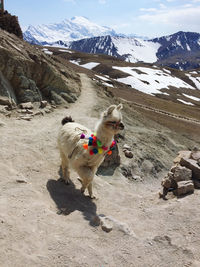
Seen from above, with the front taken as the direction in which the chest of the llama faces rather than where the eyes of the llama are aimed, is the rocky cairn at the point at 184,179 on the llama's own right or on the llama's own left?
on the llama's own left

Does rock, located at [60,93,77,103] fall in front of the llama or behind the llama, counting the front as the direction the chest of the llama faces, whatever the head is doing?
behind

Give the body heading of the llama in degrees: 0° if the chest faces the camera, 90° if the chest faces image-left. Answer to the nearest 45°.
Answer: approximately 315°

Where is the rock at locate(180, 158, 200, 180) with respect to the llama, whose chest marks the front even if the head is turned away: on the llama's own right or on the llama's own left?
on the llama's own left

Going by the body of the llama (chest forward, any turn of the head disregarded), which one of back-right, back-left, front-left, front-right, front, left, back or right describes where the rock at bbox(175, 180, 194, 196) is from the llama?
front-left

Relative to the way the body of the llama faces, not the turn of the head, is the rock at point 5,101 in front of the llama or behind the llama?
behind
